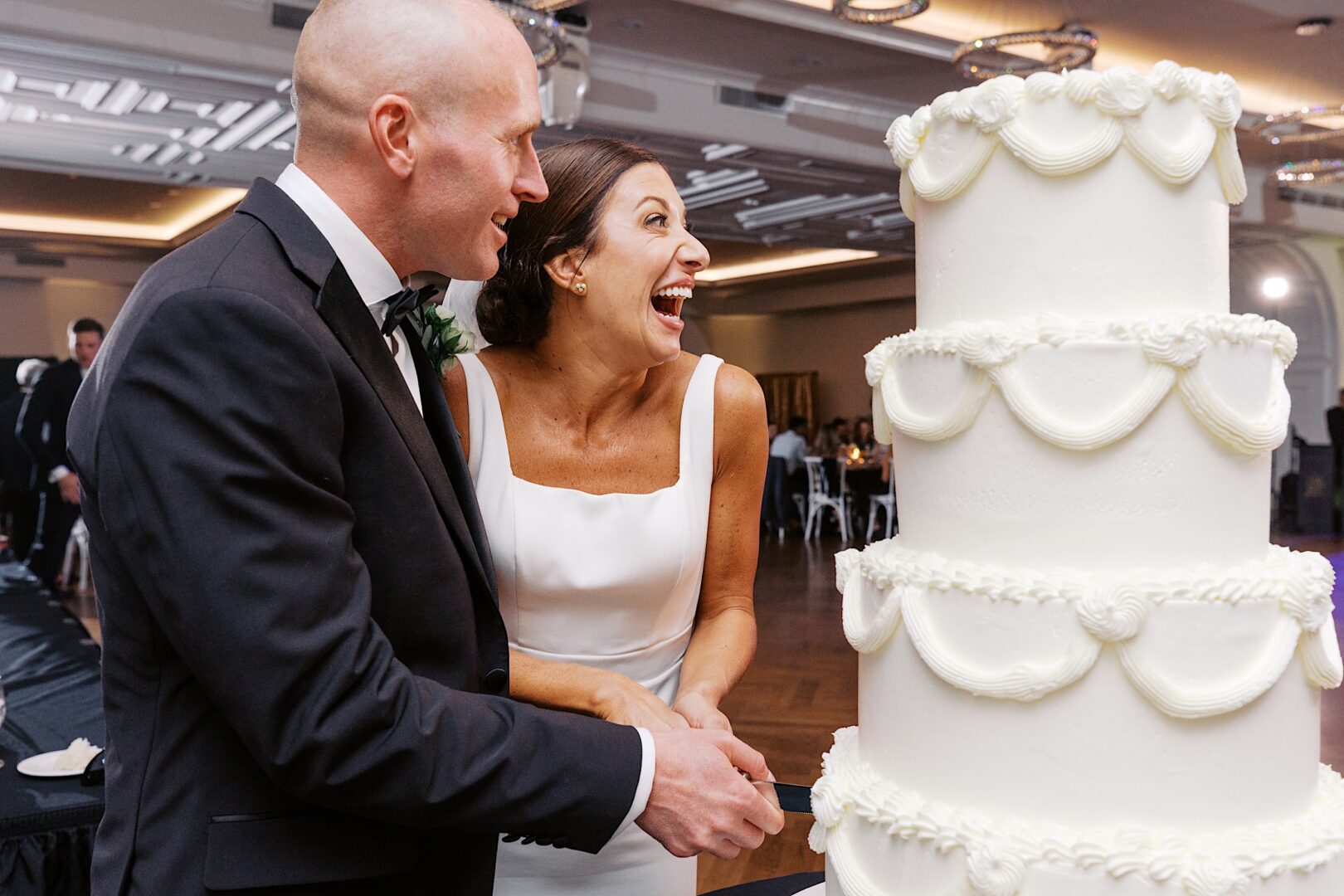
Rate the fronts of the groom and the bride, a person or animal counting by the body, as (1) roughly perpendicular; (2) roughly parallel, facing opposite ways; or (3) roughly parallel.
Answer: roughly perpendicular

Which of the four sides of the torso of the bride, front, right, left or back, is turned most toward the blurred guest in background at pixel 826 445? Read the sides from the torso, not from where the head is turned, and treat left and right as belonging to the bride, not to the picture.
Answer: back

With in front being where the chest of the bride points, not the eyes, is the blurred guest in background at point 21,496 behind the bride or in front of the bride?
behind

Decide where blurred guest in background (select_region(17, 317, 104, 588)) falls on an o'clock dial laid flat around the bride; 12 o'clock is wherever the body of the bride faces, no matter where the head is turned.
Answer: The blurred guest in background is roughly at 5 o'clock from the bride.

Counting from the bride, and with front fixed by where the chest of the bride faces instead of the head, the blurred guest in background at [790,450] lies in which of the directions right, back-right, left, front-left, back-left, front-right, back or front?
back

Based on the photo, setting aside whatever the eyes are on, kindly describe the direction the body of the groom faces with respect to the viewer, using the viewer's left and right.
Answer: facing to the right of the viewer

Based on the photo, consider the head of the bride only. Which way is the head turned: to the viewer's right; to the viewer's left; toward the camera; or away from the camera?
to the viewer's right

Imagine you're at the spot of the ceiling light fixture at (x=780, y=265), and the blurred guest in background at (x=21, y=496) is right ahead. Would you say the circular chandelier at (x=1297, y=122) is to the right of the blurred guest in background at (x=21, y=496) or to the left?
left

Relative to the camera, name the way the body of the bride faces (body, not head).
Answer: toward the camera

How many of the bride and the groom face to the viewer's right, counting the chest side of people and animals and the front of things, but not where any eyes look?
1

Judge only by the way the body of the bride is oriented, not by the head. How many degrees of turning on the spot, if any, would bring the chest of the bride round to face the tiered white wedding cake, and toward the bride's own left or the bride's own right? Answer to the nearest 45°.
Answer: approximately 45° to the bride's own left

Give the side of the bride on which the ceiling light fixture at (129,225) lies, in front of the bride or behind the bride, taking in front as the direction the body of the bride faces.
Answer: behind

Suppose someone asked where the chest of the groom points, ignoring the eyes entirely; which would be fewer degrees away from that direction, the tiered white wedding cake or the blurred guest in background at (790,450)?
the tiered white wedding cake
